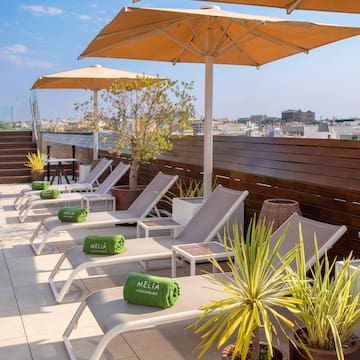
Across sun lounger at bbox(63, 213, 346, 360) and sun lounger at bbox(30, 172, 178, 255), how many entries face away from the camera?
0

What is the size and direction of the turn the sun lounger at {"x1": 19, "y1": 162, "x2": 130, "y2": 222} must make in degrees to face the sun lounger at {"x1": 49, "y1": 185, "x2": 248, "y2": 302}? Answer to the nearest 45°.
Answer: approximately 45° to its left

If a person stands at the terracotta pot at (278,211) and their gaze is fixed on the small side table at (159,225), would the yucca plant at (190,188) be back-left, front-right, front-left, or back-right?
front-right

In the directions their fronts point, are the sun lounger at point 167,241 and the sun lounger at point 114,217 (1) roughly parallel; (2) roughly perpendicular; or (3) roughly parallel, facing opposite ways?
roughly parallel

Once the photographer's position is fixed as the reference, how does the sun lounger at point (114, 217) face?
facing the viewer and to the left of the viewer

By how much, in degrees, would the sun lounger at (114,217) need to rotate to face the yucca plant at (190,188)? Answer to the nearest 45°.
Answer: approximately 180°

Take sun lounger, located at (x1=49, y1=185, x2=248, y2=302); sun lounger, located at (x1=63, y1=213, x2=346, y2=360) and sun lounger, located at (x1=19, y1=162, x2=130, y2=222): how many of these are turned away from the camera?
0

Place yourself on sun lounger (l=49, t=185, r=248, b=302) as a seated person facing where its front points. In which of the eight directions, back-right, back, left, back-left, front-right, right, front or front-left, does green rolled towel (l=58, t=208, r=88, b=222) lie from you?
right

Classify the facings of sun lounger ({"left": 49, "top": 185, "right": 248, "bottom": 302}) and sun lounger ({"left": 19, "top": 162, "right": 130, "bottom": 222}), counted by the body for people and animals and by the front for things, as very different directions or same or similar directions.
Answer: same or similar directions

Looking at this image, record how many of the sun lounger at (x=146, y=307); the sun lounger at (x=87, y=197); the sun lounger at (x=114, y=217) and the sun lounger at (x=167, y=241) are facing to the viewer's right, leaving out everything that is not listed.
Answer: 0

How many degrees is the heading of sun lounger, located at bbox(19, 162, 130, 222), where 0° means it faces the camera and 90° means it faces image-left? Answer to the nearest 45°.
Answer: approximately 45°

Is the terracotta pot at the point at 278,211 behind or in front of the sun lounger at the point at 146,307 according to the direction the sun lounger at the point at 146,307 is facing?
behind

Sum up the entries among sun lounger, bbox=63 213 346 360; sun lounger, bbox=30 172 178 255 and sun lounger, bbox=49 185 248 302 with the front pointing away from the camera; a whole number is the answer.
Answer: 0

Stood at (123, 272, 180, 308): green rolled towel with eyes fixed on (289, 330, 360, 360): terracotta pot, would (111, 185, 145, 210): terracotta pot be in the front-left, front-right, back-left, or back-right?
back-left
